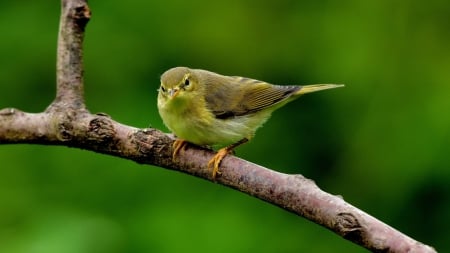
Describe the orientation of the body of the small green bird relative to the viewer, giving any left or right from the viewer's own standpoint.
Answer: facing the viewer and to the left of the viewer
